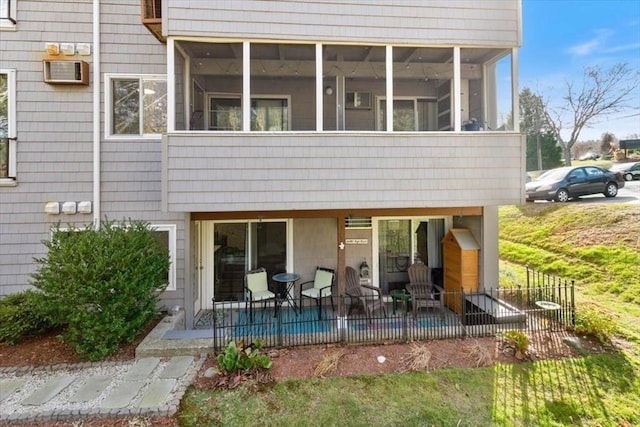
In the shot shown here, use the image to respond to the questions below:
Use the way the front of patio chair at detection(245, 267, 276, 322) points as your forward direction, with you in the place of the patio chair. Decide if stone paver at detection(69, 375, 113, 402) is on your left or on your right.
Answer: on your right

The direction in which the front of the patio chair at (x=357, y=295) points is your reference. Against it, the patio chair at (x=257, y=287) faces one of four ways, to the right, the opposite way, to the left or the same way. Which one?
the same way

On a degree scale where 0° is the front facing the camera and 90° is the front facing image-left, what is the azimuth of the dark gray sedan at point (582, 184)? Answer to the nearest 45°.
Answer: approximately 45°

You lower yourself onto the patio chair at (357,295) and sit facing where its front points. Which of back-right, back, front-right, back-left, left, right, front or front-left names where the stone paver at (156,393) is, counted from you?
right

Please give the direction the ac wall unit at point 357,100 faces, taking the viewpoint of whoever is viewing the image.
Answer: facing the viewer

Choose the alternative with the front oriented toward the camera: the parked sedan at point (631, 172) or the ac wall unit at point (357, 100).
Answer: the ac wall unit

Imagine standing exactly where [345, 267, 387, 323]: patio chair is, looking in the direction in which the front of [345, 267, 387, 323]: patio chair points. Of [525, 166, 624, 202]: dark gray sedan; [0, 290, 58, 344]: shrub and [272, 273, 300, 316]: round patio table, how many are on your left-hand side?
1

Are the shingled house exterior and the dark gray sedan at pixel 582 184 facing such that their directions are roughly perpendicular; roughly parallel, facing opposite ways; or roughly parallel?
roughly perpendicular

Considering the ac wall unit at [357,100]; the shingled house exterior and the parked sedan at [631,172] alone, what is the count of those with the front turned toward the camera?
2

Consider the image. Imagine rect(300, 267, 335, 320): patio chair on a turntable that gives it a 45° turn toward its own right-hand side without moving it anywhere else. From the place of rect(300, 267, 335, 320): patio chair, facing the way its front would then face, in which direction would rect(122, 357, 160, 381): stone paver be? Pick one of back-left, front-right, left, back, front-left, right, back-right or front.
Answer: front-left

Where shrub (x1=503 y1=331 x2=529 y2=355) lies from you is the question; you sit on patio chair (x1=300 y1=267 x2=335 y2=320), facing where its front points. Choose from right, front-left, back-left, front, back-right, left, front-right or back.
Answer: left

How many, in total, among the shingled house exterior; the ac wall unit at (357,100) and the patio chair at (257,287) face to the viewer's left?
0

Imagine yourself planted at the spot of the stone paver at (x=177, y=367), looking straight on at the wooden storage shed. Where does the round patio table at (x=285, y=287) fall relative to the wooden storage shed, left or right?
left

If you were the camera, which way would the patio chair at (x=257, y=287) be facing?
facing the viewer and to the right of the viewer

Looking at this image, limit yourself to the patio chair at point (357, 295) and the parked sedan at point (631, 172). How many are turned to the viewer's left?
1

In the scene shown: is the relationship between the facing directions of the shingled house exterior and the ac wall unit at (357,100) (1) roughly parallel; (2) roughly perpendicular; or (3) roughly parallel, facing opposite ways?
roughly parallel

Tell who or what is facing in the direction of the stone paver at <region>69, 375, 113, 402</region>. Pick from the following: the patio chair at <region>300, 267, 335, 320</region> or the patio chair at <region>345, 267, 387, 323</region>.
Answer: the patio chair at <region>300, 267, 335, 320</region>

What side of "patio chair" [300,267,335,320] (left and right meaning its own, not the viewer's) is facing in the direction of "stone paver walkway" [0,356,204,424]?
front

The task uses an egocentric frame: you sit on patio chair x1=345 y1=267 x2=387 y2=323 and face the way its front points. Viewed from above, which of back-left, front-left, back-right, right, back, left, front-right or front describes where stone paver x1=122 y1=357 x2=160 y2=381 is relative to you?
right
